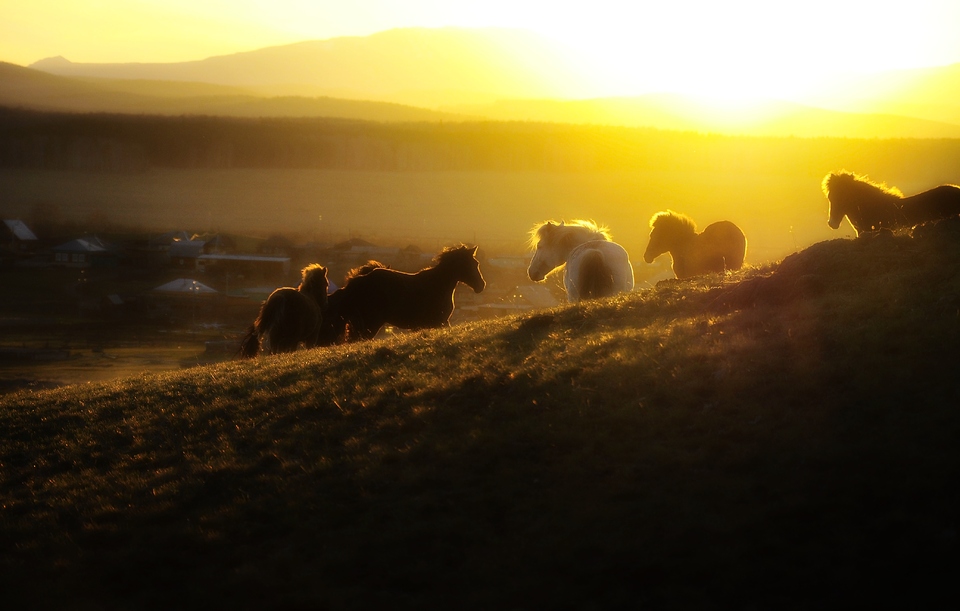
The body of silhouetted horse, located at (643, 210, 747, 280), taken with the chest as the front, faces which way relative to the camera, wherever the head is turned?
to the viewer's left

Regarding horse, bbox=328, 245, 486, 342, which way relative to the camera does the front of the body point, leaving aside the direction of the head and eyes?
to the viewer's right

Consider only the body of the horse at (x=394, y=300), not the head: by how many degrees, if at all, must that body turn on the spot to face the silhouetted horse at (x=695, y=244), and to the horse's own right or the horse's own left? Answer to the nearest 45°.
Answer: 0° — it already faces it

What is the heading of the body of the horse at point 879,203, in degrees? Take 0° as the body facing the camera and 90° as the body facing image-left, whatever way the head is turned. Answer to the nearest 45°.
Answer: approximately 90°

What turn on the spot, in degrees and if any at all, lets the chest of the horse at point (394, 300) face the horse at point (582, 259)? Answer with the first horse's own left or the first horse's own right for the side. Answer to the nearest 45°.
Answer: approximately 45° to the first horse's own right

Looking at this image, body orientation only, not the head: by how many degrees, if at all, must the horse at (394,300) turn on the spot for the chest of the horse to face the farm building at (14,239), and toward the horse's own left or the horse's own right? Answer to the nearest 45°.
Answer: approximately 135° to the horse's own left

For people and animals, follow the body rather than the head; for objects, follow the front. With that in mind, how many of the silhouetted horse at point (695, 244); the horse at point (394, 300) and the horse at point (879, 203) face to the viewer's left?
2

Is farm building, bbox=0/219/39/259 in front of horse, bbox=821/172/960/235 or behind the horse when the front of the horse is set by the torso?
in front

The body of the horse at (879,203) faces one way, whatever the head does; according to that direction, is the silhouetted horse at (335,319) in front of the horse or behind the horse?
in front
